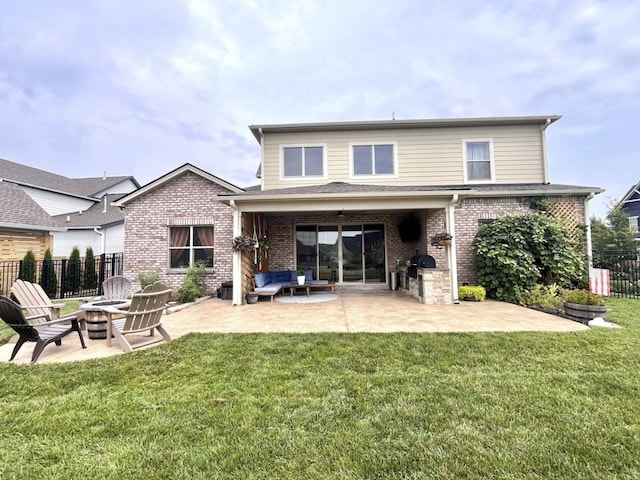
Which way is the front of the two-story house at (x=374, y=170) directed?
away from the camera

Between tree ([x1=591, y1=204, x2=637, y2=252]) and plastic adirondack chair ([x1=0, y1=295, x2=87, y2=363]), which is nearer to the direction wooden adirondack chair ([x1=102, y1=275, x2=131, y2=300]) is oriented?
the plastic adirondack chair

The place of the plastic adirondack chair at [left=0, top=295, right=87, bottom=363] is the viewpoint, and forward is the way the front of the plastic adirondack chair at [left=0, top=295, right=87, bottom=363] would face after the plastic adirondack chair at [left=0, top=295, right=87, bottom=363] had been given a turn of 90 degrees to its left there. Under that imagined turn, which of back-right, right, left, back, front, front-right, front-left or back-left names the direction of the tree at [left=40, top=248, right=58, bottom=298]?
front-right

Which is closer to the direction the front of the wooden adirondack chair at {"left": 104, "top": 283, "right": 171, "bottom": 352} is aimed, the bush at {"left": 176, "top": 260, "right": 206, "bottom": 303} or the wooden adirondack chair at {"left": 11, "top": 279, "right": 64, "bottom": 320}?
the wooden adirondack chair

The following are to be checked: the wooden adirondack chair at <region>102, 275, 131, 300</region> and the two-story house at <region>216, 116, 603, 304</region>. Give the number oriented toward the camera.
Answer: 1

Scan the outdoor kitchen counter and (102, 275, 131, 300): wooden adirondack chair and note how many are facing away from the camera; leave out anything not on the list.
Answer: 0

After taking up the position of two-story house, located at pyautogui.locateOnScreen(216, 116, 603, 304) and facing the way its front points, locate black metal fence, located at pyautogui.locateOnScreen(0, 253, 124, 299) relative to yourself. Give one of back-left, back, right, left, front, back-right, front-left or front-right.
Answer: left

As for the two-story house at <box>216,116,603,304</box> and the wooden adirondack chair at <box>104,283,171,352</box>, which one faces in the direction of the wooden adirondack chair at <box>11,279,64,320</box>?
the wooden adirondack chair at <box>104,283,171,352</box>

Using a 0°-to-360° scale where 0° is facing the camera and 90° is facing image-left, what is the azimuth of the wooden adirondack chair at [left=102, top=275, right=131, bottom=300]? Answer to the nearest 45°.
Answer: approximately 0°

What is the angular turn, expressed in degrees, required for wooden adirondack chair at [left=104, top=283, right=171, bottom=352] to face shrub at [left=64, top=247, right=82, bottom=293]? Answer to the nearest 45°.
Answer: approximately 45° to its right
